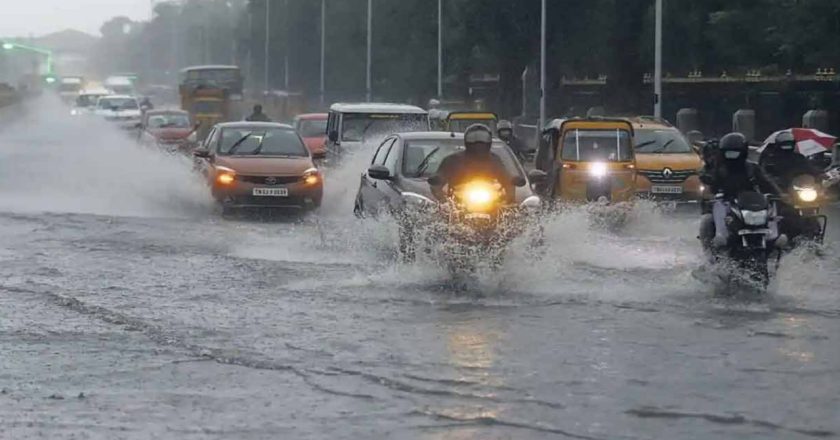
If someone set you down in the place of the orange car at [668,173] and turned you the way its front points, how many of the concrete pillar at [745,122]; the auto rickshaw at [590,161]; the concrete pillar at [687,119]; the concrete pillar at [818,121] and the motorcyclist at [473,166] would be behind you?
3

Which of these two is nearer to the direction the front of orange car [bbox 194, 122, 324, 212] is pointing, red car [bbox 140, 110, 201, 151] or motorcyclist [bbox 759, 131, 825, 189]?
the motorcyclist

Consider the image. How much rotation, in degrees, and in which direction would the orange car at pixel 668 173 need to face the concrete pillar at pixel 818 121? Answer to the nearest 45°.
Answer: approximately 180°

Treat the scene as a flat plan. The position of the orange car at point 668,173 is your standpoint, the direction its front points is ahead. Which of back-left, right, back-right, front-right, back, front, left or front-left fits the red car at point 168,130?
back-right

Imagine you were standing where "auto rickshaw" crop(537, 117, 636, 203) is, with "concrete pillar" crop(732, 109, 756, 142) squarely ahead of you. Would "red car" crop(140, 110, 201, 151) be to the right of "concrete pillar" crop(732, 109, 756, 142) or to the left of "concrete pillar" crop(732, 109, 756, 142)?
left

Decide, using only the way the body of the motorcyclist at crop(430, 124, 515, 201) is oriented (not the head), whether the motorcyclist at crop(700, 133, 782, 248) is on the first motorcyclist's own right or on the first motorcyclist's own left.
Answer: on the first motorcyclist's own left

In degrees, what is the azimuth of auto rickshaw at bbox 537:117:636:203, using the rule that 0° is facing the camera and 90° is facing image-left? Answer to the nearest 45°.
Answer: approximately 0°

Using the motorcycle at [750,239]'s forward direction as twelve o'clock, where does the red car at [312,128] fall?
The red car is roughly at 5 o'clock from the motorcycle.
